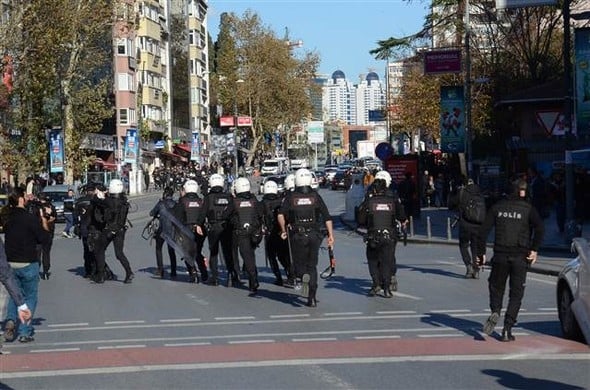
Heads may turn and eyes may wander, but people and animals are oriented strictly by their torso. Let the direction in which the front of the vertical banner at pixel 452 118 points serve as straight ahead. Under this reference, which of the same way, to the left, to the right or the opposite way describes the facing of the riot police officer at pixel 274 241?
the opposite way

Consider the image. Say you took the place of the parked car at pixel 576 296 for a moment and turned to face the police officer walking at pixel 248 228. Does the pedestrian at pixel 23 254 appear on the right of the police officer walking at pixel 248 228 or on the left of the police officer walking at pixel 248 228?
left

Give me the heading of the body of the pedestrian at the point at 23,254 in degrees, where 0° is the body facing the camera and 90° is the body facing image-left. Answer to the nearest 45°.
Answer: approximately 225°

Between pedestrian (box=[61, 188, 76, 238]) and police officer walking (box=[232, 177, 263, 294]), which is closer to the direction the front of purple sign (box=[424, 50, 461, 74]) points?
the police officer walking

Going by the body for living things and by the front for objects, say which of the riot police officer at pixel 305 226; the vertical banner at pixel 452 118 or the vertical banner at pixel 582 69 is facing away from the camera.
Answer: the riot police officer

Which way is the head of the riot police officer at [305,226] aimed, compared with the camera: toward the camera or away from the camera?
away from the camera

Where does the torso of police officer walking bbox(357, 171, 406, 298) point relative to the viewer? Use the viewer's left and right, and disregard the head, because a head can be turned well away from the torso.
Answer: facing away from the viewer
